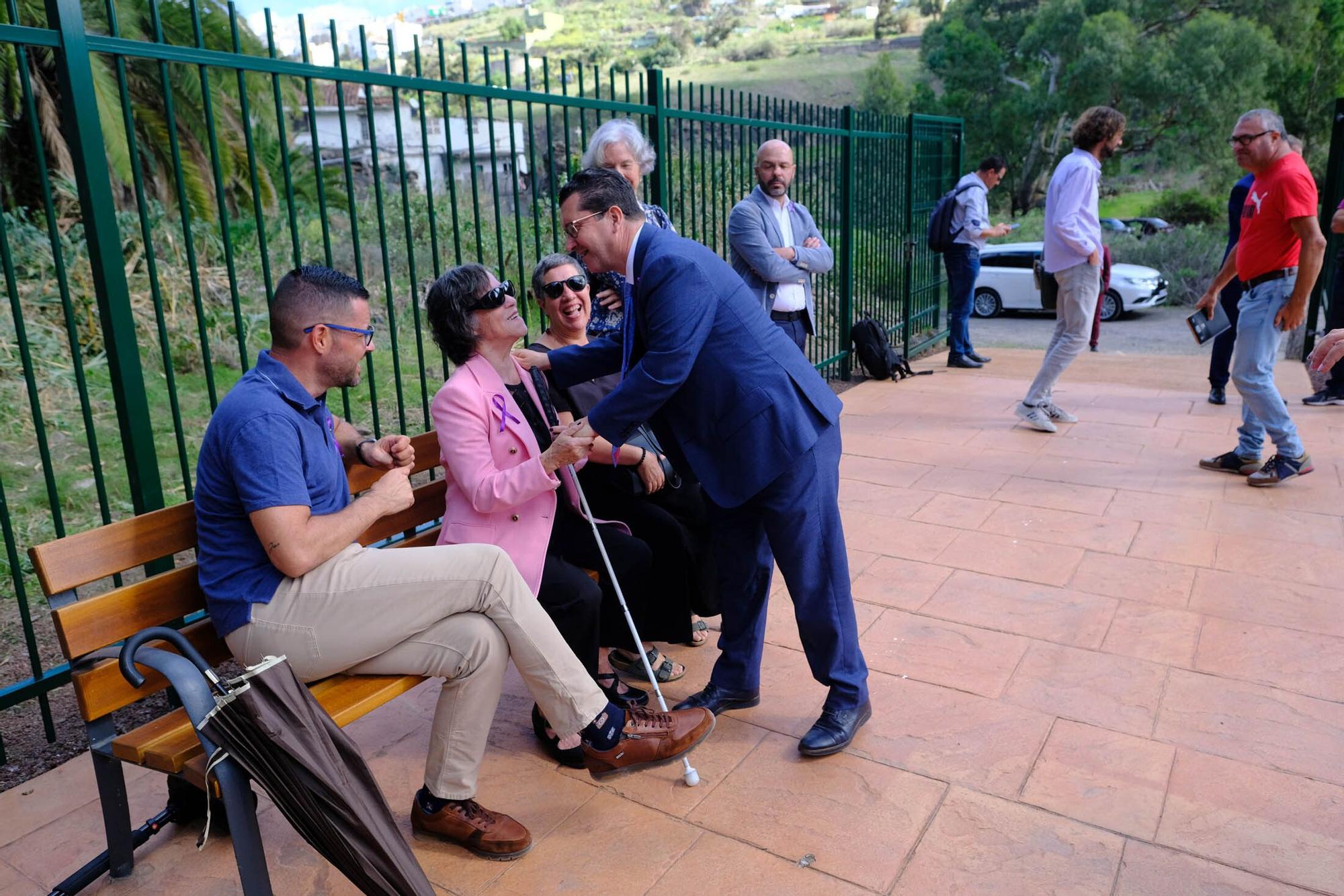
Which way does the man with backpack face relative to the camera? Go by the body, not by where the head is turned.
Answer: to the viewer's right

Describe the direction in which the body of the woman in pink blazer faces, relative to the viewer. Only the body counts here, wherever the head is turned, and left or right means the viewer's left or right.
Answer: facing the viewer and to the right of the viewer

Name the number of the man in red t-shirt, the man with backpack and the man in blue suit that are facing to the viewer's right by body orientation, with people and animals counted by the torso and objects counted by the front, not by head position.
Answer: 1

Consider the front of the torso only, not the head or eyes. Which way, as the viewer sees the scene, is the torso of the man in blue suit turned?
to the viewer's left

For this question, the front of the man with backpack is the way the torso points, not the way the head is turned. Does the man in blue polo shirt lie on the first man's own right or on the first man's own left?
on the first man's own right

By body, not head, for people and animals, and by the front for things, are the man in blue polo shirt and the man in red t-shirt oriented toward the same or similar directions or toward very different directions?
very different directions

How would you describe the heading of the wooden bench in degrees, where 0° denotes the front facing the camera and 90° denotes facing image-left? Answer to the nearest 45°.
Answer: approximately 315°

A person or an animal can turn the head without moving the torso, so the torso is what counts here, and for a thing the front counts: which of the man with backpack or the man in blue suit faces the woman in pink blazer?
the man in blue suit

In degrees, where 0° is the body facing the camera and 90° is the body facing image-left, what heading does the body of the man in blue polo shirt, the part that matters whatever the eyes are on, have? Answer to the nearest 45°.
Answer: approximately 270°

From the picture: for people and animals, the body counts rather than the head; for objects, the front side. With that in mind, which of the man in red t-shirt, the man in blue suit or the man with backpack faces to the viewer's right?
the man with backpack

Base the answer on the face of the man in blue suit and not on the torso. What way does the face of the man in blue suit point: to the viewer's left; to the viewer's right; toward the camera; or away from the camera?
to the viewer's left

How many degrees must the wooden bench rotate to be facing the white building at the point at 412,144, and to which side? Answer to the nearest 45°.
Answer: approximately 135° to its left

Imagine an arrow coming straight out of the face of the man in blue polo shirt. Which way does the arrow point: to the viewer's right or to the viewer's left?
to the viewer's right
